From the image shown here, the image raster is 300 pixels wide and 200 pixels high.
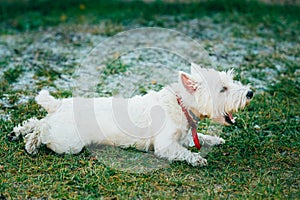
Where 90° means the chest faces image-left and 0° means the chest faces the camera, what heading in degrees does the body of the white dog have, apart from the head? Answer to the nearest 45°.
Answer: approximately 270°
